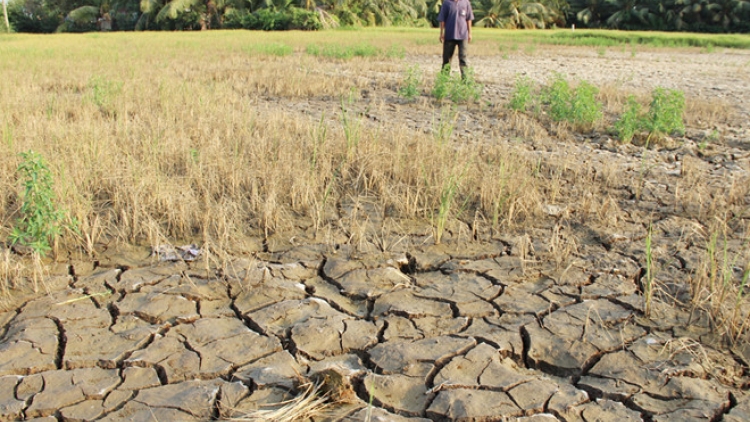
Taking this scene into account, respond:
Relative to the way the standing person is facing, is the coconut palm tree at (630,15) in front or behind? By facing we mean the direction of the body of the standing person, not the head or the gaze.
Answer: behind

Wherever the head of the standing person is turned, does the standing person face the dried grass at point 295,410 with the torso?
yes

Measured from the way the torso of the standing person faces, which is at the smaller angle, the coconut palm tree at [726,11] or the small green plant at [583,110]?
the small green plant

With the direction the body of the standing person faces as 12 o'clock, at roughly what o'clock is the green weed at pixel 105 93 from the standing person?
The green weed is roughly at 2 o'clock from the standing person.

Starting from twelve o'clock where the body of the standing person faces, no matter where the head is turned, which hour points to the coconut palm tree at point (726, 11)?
The coconut palm tree is roughly at 7 o'clock from the standing person.

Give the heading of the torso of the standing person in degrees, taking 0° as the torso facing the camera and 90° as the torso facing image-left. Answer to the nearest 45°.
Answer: approximately 0°

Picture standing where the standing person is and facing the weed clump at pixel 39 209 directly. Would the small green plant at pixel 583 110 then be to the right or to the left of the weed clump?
left

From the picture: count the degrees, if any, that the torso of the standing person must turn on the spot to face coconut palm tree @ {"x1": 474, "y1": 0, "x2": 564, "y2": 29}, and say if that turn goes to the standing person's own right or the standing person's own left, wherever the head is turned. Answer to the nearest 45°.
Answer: approximately 180°

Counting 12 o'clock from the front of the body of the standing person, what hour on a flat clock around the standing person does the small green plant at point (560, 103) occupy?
The small green plant is roughly at 11 o'clock from the standing person.

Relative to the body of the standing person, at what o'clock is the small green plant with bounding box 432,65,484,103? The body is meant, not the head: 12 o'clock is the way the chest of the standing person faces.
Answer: The small green plant is roughly at 12 o'clock from the standing person.

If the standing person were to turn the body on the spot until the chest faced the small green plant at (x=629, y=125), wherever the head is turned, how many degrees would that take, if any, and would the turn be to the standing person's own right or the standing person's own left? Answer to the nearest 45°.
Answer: approximately 45° to the standing person's own left
